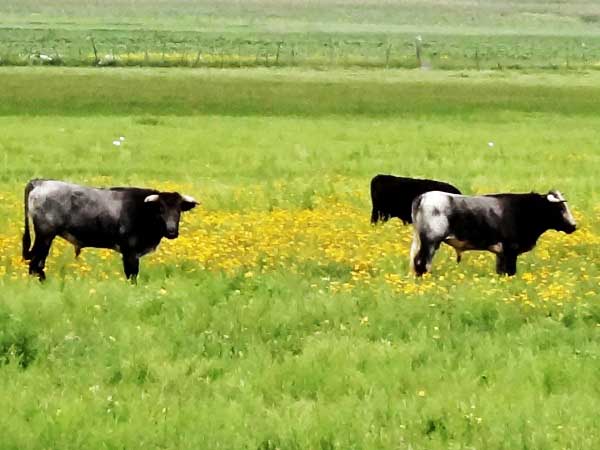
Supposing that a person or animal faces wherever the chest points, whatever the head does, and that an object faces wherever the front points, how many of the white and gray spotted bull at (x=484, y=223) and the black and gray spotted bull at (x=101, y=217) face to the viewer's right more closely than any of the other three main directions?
2

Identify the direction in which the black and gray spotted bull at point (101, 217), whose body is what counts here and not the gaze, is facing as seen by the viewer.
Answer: to the viewer's right

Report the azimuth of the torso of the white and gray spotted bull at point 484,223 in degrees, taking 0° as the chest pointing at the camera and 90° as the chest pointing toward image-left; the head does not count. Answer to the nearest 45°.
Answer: approximately 270°

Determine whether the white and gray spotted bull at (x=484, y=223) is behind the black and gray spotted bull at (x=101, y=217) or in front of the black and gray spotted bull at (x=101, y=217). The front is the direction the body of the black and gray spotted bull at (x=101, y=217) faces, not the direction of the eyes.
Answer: in front

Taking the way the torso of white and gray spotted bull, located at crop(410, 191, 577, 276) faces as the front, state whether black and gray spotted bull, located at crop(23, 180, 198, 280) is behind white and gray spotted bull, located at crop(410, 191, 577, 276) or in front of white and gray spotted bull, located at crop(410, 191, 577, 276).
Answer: behind
